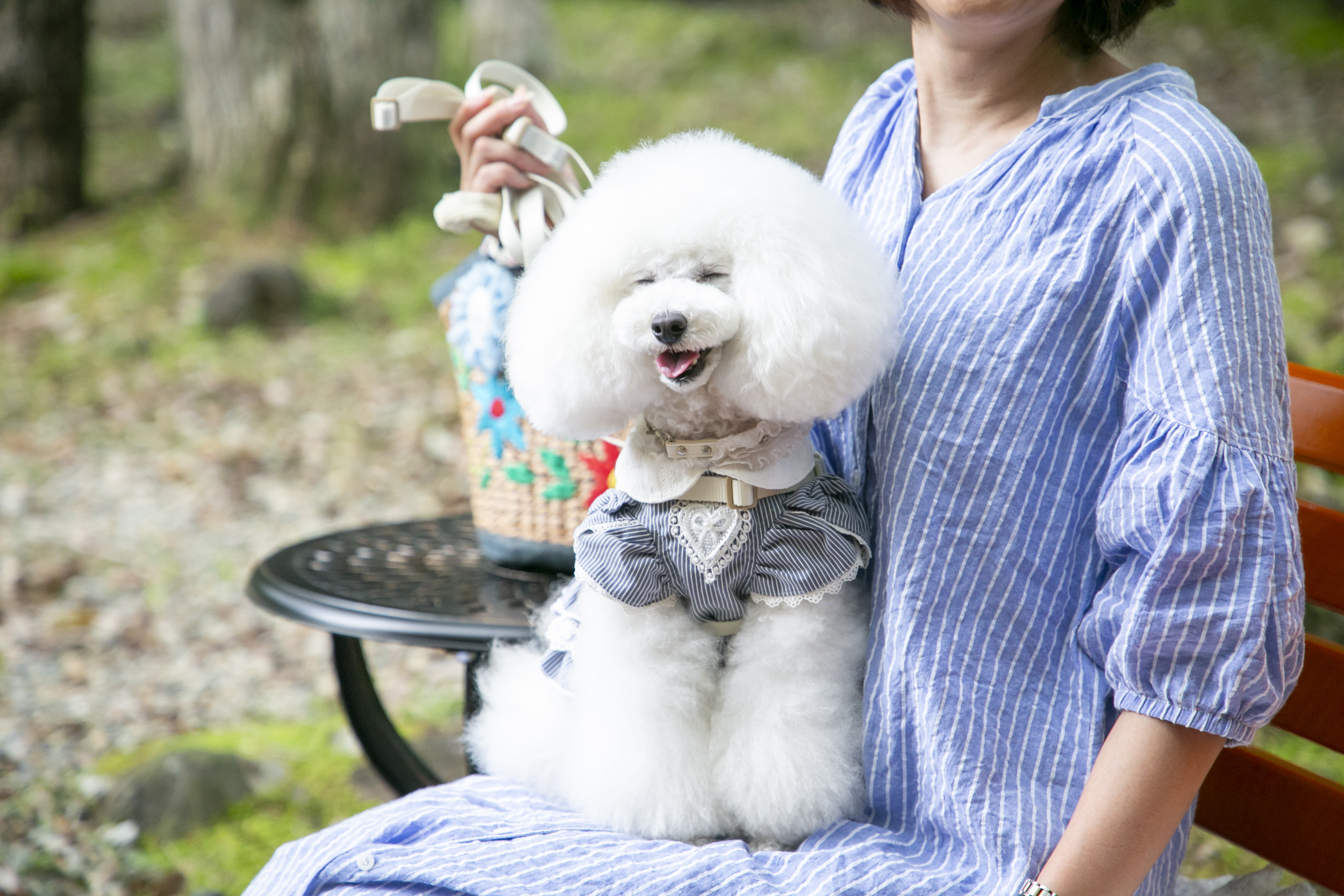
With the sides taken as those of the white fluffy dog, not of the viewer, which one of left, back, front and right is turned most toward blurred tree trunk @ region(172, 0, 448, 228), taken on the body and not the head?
back

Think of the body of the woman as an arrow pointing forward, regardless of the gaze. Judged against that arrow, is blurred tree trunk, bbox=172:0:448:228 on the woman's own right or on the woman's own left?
on the woman's own right

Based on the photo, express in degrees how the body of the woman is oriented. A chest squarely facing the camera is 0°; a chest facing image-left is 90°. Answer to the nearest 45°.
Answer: approximately 45°

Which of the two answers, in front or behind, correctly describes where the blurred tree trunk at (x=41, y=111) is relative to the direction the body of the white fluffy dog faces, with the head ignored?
behind

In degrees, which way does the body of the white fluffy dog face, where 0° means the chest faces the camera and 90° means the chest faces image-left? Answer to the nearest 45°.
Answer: approximately 0°
